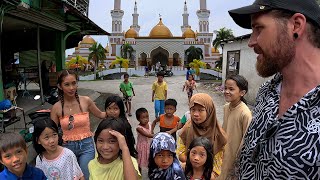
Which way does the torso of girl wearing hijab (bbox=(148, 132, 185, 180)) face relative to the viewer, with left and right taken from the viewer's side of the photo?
facing the viewer

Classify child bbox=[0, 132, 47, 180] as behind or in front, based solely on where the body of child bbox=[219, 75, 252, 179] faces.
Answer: in front

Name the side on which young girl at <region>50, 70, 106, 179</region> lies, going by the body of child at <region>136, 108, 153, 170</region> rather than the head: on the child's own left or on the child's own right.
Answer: on the child's own right

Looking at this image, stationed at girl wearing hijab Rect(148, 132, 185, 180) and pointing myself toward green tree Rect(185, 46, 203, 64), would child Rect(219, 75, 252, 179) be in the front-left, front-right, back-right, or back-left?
front-right

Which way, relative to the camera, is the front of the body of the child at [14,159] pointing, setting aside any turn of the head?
toward the camera

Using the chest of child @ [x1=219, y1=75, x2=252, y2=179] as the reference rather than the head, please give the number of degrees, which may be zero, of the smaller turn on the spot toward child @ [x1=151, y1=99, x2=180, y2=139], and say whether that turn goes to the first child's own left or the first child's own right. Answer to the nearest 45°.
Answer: approximately 90° to the first child's own right

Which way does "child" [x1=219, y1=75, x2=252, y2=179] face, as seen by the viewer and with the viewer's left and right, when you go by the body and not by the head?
facing the viewer and to the left of the viewer

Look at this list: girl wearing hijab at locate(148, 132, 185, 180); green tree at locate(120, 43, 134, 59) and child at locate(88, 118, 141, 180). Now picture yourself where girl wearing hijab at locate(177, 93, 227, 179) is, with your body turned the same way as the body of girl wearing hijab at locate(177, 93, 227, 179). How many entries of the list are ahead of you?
2

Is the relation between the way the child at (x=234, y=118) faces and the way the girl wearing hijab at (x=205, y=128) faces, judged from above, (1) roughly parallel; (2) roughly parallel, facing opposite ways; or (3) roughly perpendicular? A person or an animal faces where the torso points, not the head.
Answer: roughly parallel

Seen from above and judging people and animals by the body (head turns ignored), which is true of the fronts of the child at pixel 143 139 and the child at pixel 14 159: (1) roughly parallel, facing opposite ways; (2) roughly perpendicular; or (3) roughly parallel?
roughly parallel

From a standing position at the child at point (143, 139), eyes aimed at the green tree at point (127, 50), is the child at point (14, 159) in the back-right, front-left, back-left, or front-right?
back-left

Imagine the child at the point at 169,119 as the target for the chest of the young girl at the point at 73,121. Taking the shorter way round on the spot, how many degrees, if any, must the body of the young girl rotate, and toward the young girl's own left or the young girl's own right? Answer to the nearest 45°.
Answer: approximately 135° to the young girl's own left
